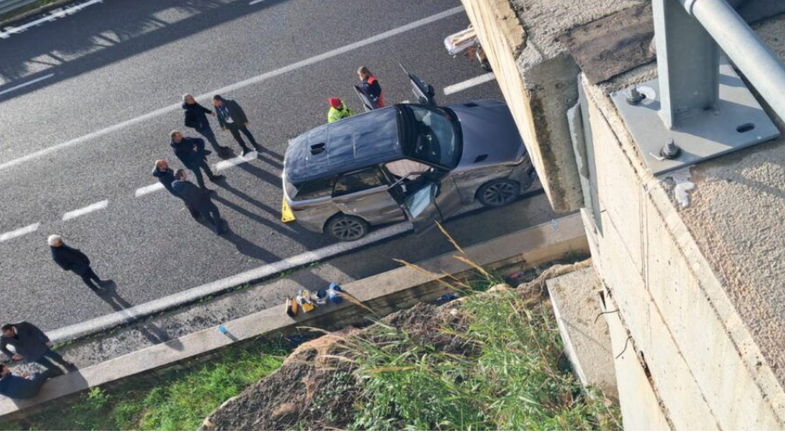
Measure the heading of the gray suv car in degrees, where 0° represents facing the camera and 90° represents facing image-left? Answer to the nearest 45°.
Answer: approximately 270°

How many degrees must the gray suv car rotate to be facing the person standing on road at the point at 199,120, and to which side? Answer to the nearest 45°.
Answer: approximately 135° to its left

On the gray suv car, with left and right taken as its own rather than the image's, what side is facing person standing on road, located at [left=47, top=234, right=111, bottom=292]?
back

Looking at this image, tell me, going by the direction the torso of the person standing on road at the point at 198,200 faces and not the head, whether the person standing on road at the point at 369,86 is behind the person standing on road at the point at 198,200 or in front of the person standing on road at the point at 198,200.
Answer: in front

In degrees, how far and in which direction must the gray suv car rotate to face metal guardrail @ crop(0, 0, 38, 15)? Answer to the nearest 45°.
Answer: approximately 135° to its left

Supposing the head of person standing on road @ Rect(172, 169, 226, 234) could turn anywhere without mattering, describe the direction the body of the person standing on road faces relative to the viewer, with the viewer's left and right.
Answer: facing away from the viewer and to the right of the viewer
